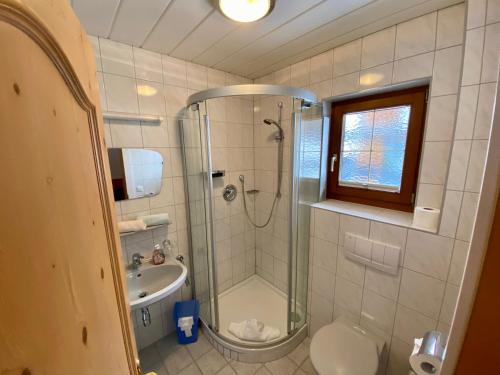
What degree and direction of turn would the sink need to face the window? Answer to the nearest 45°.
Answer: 0° — it already faces it

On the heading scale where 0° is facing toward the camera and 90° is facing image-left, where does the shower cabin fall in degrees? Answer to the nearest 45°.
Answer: approximately 0°

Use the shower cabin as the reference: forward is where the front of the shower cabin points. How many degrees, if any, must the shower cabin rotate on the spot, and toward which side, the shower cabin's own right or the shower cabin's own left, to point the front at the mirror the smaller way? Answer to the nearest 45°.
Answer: approximately 90° to the shower cabin's own right

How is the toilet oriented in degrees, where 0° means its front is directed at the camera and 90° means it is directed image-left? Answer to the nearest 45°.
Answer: approximately 45°

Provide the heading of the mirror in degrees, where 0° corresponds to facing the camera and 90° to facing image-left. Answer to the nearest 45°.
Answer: approximately 315°

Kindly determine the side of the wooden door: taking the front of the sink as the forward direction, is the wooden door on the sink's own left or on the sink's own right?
on the sink's own right

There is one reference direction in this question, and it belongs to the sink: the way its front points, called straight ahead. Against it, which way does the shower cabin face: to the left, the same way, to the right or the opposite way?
to the right

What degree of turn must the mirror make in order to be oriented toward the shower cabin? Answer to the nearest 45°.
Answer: approximately 45° to its left
